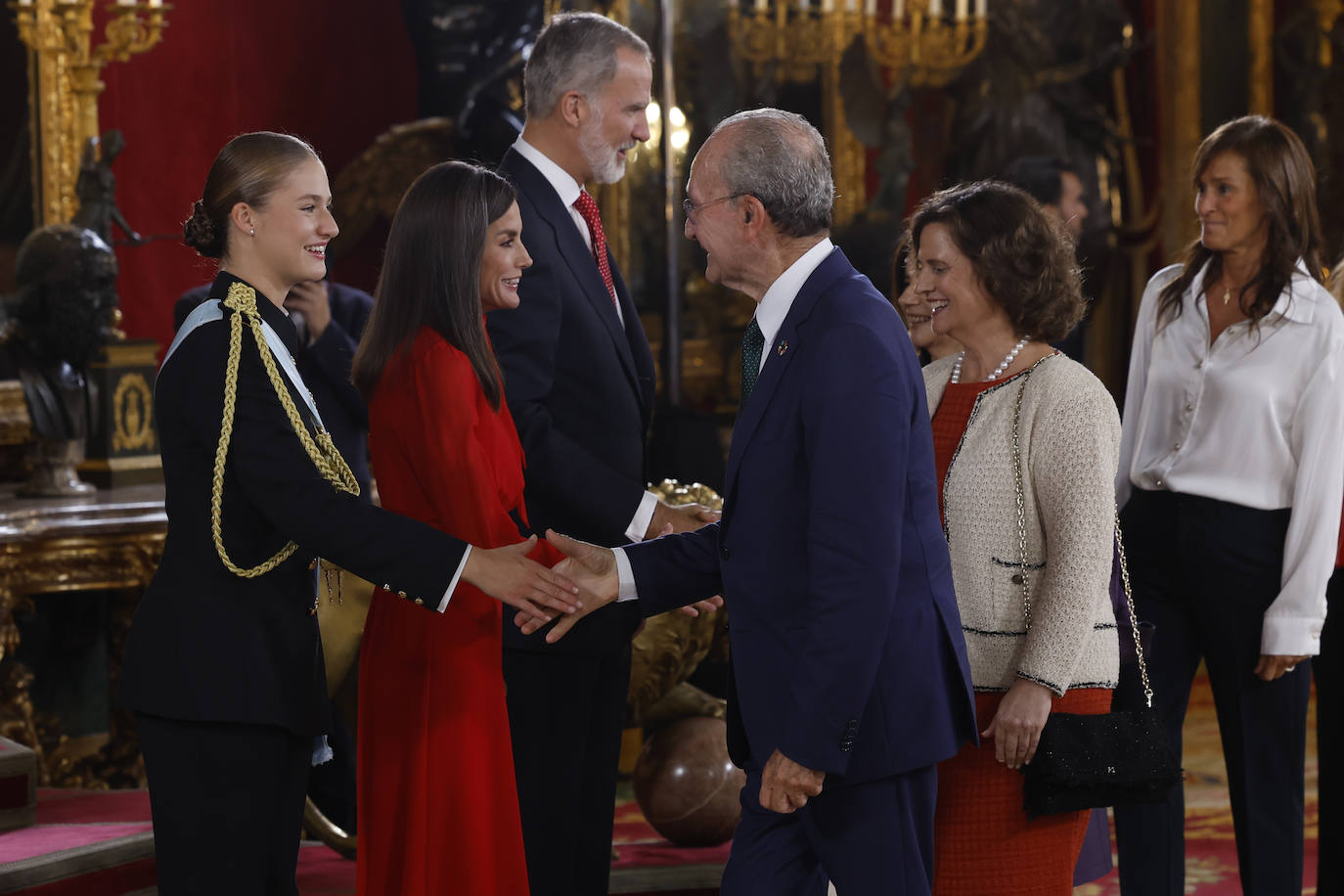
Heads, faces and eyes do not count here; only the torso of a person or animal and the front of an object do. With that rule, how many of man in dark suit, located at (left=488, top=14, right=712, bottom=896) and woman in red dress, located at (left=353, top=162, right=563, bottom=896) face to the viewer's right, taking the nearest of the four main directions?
2

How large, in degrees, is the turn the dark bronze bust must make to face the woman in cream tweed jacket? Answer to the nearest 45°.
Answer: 0° — it already faces them

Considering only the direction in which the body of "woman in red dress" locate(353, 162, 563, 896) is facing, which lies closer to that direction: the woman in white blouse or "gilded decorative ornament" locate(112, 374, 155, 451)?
the woman in white blouse

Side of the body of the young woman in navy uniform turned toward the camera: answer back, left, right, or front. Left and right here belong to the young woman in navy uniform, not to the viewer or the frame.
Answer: right

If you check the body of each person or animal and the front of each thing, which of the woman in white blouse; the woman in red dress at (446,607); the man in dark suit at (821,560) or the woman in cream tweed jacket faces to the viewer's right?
the woman in red dress

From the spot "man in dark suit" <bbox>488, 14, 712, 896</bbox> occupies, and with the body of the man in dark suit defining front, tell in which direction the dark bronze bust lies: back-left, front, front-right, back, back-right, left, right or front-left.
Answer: back-left

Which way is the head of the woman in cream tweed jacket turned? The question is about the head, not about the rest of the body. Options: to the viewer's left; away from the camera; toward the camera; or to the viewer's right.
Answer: to the viewer's left

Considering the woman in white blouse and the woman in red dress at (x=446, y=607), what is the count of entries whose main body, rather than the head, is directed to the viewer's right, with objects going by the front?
1

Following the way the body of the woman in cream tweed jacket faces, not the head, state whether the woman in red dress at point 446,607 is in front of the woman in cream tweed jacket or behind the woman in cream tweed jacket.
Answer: in front

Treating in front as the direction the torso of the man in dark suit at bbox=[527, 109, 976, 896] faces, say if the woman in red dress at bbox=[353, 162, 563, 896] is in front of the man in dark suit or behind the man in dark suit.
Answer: in front

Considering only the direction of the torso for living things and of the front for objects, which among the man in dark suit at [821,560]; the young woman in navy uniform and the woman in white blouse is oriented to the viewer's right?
the young woman in navy uniform

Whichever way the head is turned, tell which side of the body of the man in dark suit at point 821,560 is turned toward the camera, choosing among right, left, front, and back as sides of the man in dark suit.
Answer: left

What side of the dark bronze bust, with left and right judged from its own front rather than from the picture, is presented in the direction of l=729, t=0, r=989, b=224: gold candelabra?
left

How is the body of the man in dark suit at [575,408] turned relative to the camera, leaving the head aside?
to the viewer's right

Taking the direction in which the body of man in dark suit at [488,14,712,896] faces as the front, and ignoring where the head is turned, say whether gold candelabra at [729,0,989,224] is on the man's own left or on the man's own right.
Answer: on the man's own left
